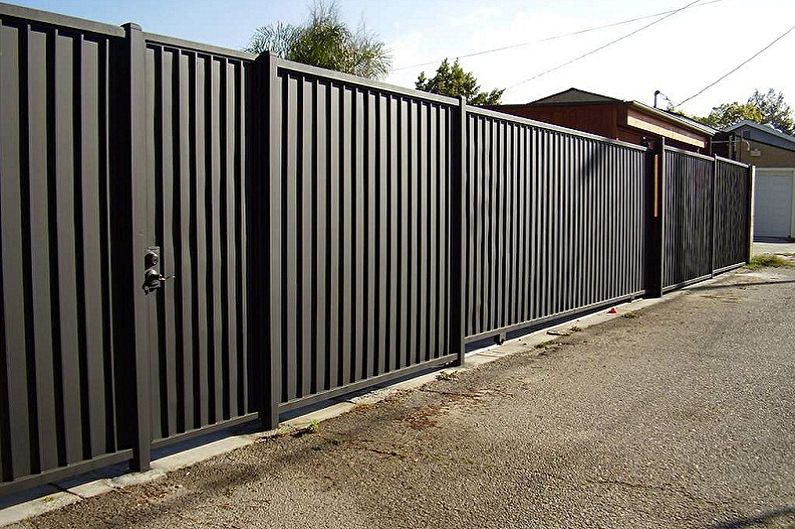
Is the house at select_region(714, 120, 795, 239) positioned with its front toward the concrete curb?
yes

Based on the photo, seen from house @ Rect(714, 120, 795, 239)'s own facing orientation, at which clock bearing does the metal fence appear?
The metal fence is roughly at 12 o'clock from the house.

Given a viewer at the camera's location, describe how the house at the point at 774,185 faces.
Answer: facing the viewer
